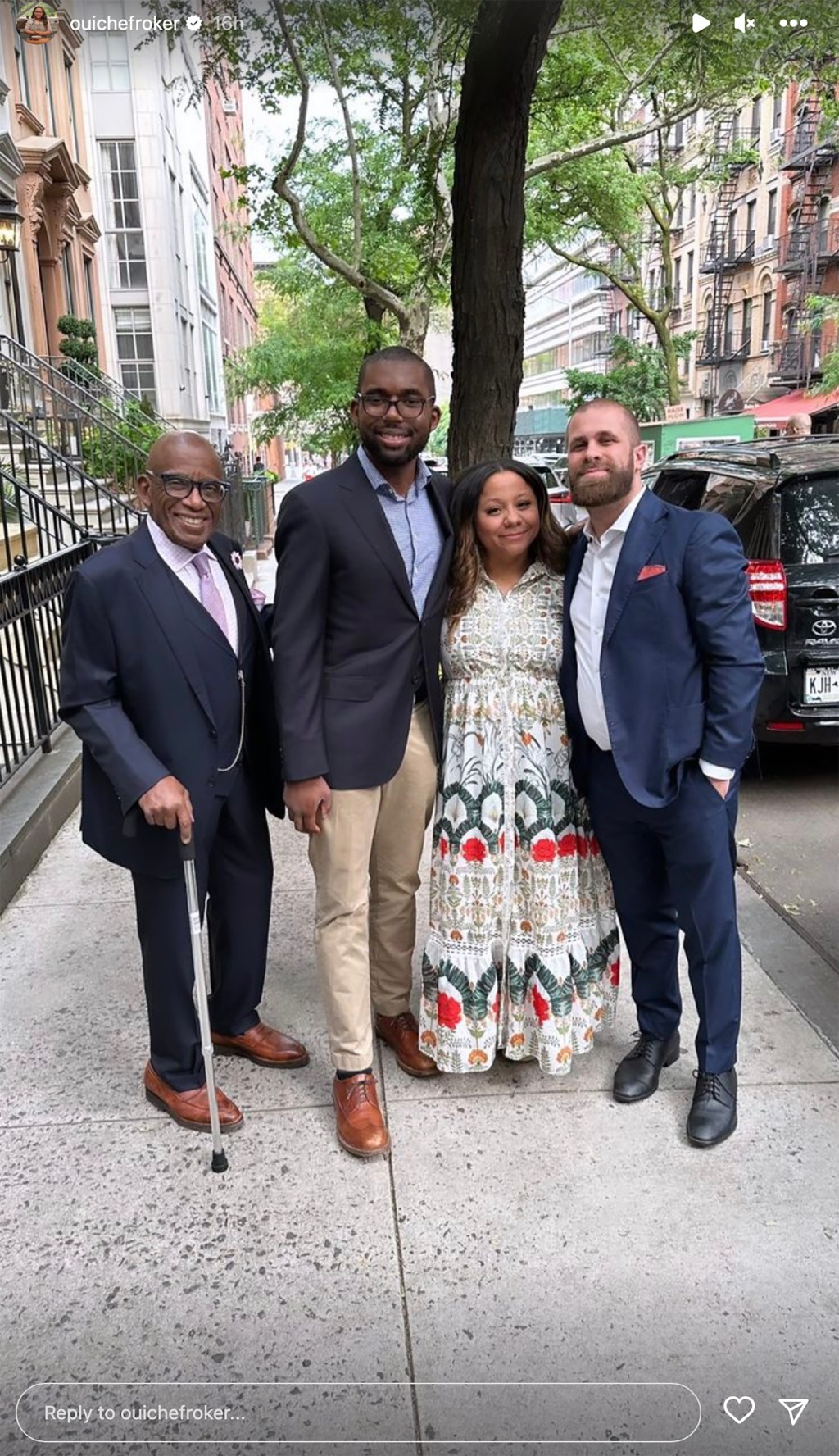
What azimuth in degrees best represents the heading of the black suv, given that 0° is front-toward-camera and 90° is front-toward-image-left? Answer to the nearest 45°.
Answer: approximately 135°

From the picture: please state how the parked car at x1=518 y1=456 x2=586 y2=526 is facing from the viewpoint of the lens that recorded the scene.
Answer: facing away from the viewer and to the left of the viewer

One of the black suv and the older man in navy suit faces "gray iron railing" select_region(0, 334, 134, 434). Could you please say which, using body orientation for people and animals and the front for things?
the black suv

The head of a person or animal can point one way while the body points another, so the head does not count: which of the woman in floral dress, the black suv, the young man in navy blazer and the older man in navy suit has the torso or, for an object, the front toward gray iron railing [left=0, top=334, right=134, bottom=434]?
the black suv

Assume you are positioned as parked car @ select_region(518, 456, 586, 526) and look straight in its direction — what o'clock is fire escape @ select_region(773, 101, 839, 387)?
The fire escape is roughly at 2 o'clock from the parked car.

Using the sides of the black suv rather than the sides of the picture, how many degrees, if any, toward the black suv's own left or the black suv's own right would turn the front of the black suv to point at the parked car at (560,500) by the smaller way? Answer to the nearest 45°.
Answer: approximately 45° to the black suv's own right

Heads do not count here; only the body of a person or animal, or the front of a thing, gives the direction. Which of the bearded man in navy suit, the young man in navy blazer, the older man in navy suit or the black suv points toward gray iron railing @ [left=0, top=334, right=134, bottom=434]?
the black suv

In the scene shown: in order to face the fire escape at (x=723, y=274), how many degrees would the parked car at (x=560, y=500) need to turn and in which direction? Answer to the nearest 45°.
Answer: approximately 45° to its right

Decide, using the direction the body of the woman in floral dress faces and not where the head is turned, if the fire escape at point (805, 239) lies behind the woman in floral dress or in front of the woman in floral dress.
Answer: behind
